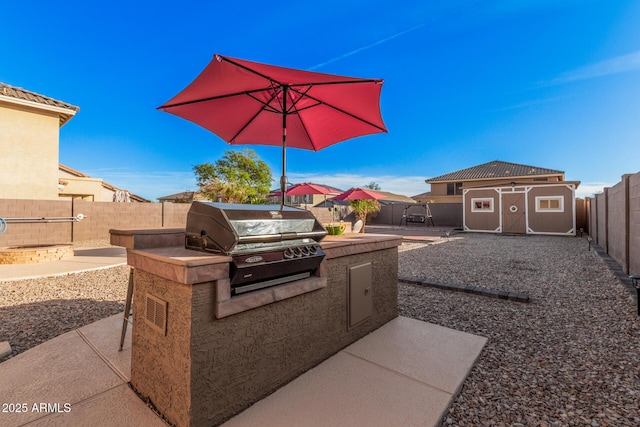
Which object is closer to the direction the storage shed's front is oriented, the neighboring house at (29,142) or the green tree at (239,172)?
the neighboring house

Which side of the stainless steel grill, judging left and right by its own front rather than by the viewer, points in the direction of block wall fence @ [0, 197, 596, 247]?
back

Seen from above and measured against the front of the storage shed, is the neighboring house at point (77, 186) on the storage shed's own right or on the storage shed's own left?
on the storage shed's own right

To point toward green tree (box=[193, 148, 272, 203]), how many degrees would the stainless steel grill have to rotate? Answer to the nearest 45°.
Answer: approximately 135° to its left

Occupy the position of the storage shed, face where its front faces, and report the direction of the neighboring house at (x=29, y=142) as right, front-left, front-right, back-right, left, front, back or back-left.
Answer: front-right

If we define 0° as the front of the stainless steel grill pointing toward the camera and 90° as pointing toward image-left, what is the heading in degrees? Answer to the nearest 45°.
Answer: approximately 315°

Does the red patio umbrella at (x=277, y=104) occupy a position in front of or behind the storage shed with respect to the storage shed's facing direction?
in front

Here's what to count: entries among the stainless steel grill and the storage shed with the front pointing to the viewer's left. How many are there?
0

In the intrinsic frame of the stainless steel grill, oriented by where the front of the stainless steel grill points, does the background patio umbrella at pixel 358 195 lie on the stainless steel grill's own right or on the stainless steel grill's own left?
on the stainless steel grill's own left

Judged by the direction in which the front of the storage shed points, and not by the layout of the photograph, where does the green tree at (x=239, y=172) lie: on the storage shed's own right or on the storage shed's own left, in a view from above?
on the storage shed's own right

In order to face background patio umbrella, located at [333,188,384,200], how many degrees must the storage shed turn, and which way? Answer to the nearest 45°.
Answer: approximately 45° to its right
